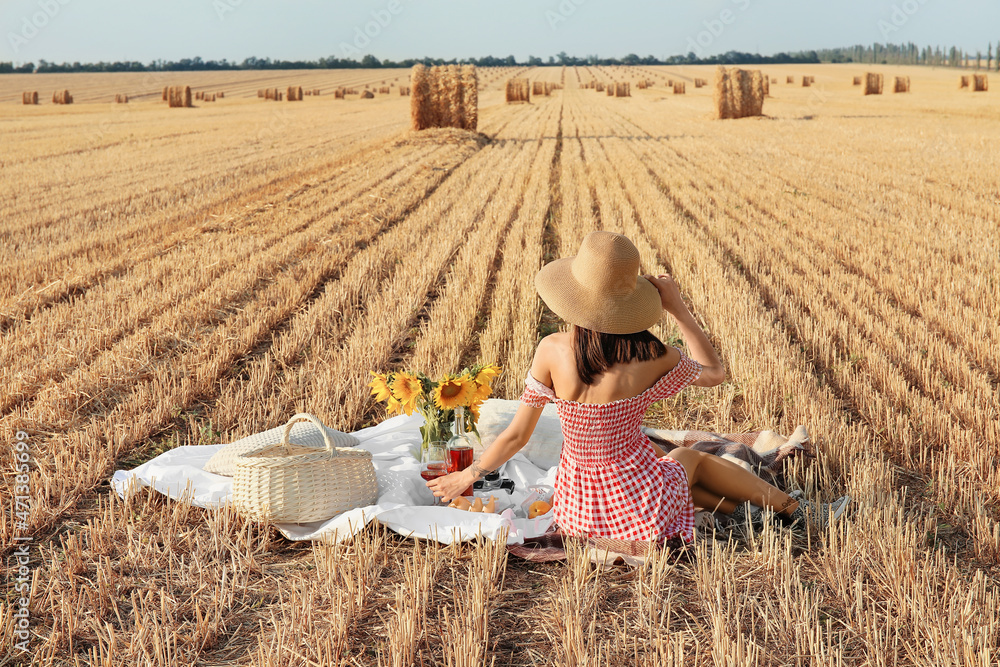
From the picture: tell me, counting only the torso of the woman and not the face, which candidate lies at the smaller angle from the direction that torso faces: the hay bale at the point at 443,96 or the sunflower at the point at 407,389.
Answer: the hay bale

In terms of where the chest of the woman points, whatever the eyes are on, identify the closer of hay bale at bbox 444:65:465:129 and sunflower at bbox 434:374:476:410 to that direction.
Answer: the hay bale

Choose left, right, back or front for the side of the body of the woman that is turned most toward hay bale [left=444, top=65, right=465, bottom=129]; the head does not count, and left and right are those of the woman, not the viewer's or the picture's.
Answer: front

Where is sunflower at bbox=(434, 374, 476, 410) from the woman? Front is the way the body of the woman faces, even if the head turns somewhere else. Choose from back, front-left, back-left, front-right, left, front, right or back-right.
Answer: front-left

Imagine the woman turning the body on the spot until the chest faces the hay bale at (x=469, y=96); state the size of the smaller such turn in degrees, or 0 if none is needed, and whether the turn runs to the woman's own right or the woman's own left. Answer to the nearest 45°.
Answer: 0° — they already face it

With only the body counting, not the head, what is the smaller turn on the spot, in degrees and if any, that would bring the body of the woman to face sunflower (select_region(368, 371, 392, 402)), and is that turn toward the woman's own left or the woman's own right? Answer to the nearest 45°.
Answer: approximately 45° to the woman's own left

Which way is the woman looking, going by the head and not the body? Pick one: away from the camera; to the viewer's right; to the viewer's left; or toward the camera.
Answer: away from the camera

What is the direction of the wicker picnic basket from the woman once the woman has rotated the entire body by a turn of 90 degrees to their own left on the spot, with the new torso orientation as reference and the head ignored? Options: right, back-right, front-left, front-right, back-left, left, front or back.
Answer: front

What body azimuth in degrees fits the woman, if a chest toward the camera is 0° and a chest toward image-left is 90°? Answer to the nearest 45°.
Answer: approximately 180°

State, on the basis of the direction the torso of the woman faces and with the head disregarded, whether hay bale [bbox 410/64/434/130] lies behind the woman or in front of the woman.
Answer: in front

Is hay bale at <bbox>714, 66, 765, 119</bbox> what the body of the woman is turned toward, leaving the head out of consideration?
yes

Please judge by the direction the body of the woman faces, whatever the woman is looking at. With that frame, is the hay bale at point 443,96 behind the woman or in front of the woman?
in front
